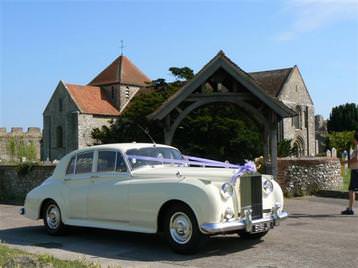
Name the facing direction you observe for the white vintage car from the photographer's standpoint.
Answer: facing the viewer and to the right of the viewer

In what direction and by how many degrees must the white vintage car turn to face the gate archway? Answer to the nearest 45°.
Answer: approximately 135° to its left

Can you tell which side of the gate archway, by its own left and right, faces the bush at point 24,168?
right

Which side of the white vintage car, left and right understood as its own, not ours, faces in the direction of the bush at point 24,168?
back

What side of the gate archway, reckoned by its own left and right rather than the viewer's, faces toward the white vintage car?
front

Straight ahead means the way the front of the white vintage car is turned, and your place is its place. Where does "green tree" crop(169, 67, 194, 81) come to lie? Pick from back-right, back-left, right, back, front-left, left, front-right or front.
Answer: back-left

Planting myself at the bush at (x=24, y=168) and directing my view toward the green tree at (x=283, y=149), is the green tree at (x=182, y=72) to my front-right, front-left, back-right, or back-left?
front-left

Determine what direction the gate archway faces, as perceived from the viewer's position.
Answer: facing the viewer

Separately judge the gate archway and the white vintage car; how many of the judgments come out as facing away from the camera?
0

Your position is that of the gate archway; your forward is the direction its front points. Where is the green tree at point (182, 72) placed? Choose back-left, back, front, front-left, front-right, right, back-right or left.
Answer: back
